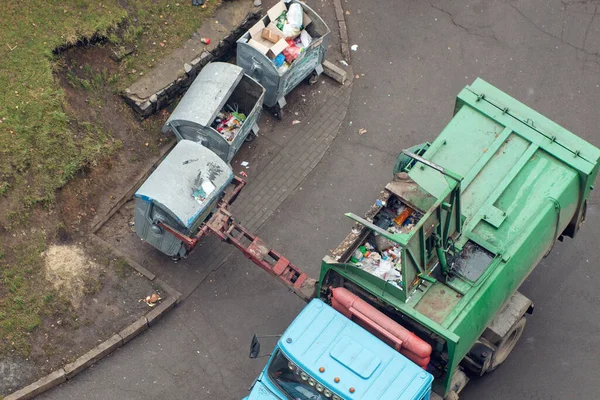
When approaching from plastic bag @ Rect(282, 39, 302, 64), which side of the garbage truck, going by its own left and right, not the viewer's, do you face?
right

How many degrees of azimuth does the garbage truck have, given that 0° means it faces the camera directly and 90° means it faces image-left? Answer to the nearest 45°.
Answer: approximately 45°

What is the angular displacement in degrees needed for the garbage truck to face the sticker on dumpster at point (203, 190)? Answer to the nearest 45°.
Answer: approximately 45° to its right

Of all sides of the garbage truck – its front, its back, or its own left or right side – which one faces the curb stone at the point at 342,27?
right

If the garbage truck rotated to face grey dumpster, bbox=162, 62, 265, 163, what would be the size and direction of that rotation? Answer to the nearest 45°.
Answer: approximately 45° to its right
